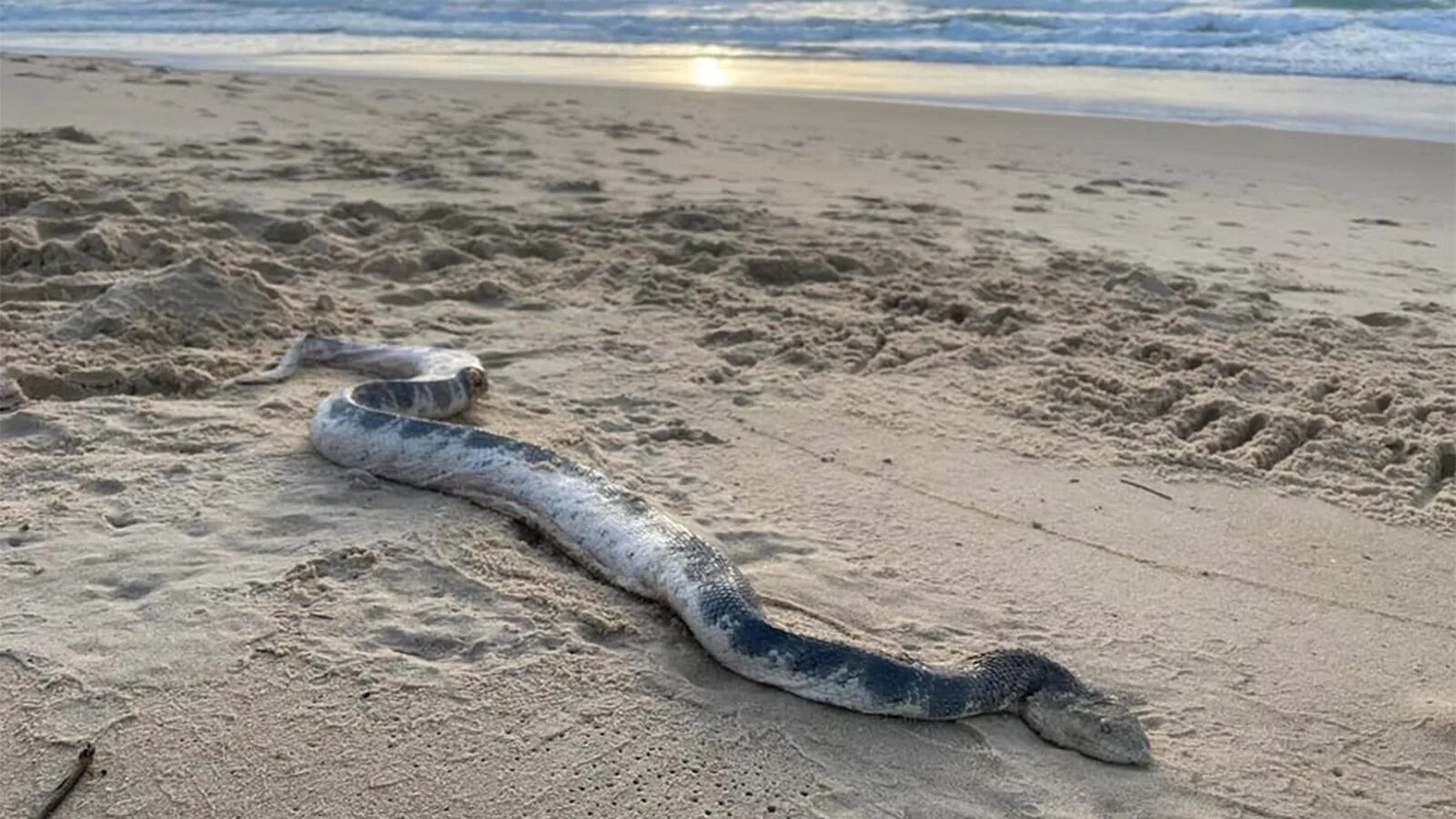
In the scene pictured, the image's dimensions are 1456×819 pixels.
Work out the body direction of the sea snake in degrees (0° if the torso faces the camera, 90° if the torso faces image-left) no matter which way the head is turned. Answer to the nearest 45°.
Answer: approximately 315°

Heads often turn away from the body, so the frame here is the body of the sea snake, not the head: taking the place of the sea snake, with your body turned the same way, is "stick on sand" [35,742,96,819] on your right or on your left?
on your right

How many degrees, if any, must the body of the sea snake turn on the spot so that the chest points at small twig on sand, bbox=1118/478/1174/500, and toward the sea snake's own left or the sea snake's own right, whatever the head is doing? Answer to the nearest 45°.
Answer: approximately 90° to the sea snake's own left
